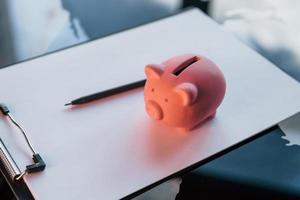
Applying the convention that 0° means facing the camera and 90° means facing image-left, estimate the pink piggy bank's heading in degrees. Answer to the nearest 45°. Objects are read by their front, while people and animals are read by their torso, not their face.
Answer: approximately 45°
